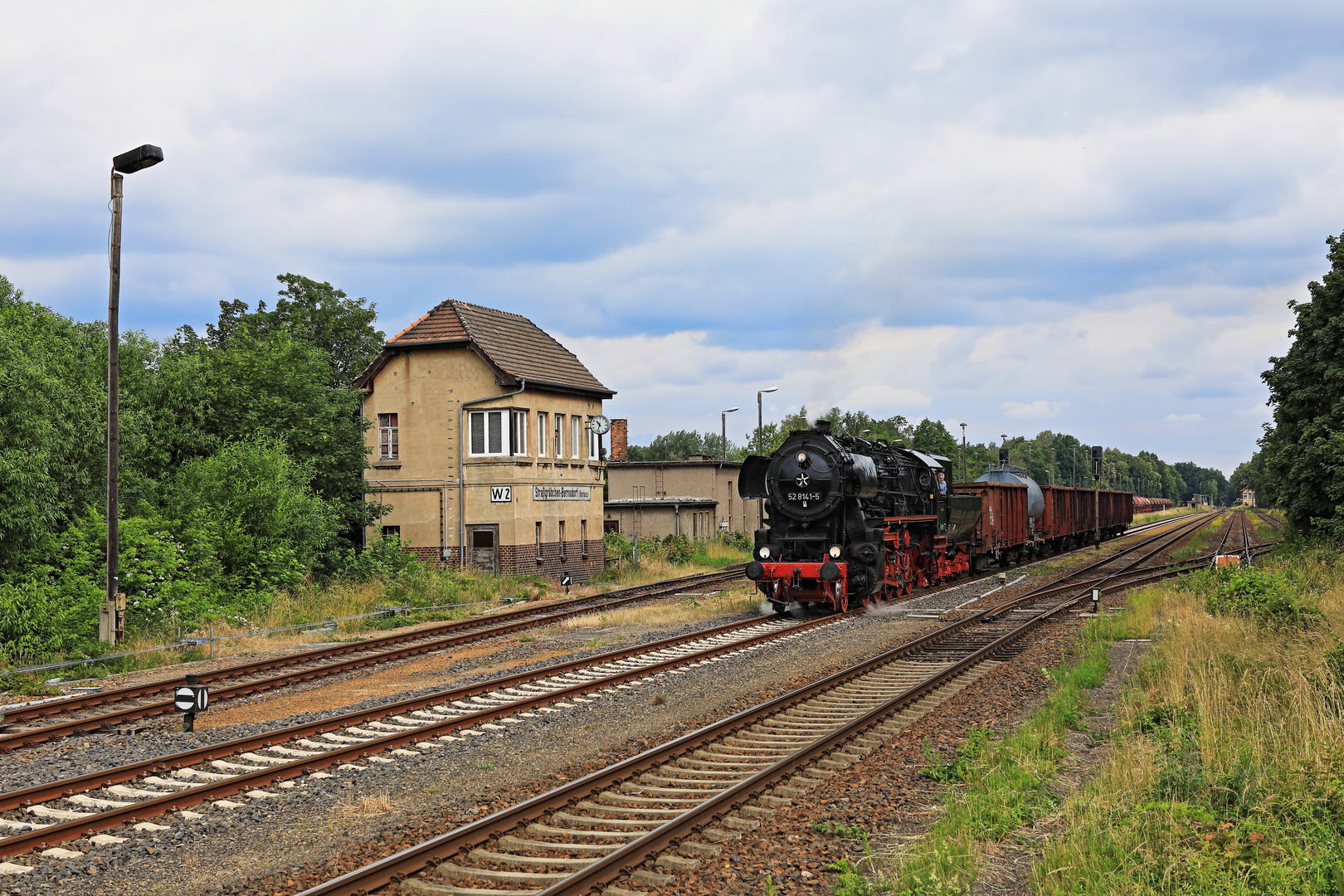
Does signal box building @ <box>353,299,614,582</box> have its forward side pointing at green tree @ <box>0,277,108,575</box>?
no

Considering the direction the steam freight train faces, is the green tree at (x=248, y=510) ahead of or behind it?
ahead

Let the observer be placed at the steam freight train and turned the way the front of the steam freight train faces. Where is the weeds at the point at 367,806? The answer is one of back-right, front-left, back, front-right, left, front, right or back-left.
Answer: front-left

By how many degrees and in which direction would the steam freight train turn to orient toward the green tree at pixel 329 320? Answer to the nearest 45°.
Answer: approximately 90° to its right

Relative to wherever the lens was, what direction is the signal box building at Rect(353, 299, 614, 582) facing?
facing the viewer and to the right of the viewer

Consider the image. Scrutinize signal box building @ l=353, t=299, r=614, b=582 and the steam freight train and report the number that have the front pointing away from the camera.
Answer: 0

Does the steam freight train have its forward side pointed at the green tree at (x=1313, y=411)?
no

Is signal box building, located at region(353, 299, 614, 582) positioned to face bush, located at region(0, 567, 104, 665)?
no

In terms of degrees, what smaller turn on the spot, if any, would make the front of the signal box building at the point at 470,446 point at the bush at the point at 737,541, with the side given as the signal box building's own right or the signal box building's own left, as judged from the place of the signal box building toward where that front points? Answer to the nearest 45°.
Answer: approximately 90° to the signal box building's own left

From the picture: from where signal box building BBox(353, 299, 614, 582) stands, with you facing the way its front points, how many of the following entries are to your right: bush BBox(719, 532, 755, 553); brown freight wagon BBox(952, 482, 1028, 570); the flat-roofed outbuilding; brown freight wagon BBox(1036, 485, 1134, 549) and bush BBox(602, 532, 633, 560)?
0

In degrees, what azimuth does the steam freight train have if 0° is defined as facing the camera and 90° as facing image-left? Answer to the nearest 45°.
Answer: approximately 45°

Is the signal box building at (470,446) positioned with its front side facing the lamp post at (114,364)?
no

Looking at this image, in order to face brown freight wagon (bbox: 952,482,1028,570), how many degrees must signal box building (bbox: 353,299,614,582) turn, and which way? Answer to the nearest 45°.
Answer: approximately 45° to its left
